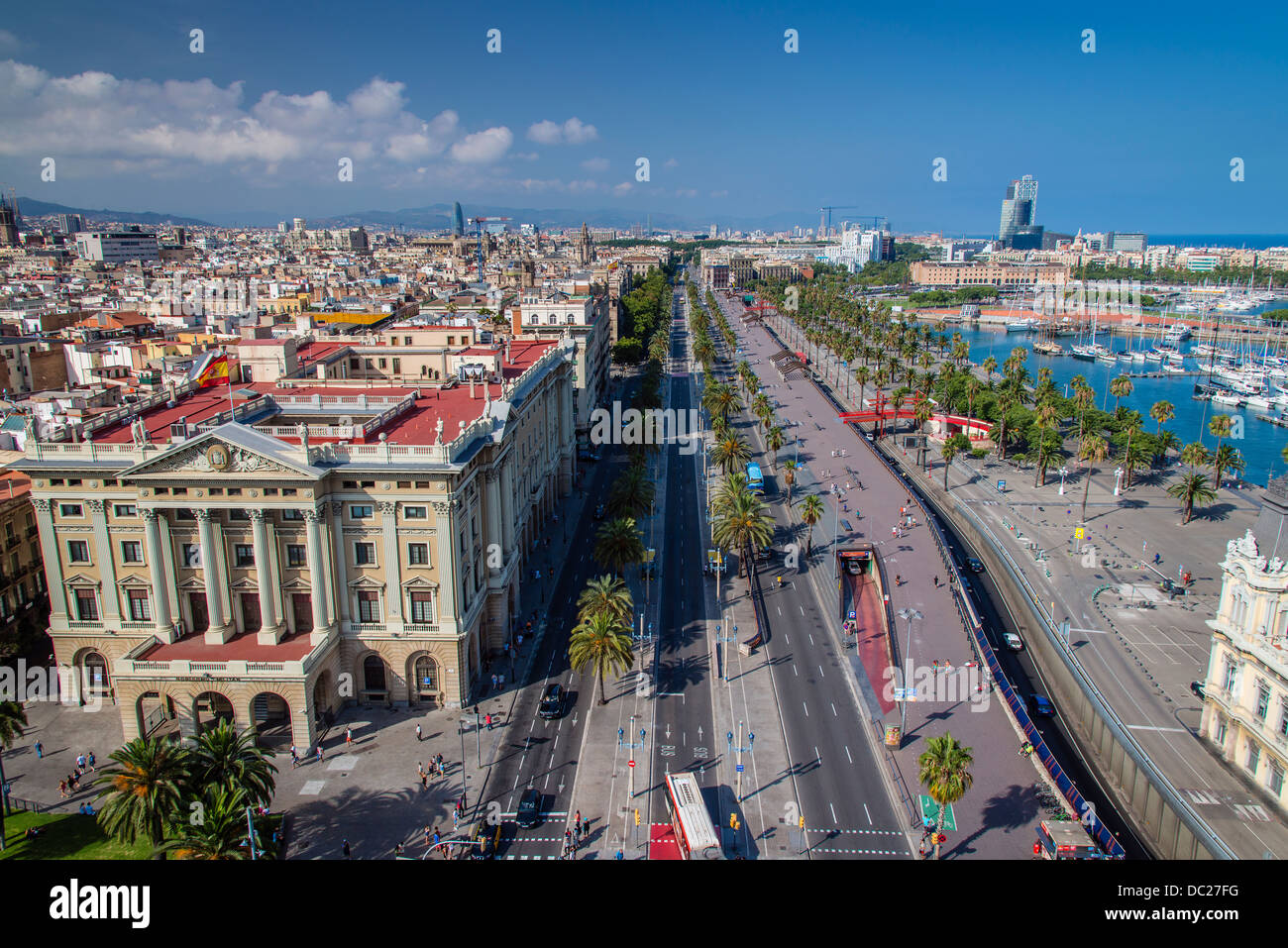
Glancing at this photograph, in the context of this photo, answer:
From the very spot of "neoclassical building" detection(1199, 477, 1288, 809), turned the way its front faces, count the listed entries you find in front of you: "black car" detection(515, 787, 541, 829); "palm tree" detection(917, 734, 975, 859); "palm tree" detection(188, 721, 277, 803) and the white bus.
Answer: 4

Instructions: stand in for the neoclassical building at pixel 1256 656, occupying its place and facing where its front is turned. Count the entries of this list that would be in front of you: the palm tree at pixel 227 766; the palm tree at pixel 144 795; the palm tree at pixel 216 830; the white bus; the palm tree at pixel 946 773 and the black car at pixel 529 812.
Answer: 6

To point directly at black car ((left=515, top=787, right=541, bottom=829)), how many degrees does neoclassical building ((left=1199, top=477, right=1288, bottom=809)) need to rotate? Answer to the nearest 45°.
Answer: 0° — it already faces it

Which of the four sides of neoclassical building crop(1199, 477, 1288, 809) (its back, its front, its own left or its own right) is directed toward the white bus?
front

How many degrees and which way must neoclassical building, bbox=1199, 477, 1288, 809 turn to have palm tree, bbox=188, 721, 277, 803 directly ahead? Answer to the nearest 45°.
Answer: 0° — it already faces it

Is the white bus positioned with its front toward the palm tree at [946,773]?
no

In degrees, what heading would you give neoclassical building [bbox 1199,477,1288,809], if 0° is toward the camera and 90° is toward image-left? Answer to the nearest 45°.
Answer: approximately 45°

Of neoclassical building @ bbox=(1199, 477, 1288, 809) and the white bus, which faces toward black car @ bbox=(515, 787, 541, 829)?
the neoclassical building

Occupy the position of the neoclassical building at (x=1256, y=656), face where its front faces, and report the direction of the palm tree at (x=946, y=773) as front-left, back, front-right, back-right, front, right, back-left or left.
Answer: front

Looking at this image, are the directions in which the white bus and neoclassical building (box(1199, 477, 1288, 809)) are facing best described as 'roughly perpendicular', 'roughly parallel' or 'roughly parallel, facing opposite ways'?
roughly perpendicular

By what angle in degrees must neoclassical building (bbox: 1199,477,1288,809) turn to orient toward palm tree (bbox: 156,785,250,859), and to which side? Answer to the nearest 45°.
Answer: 0° — it already faces it
